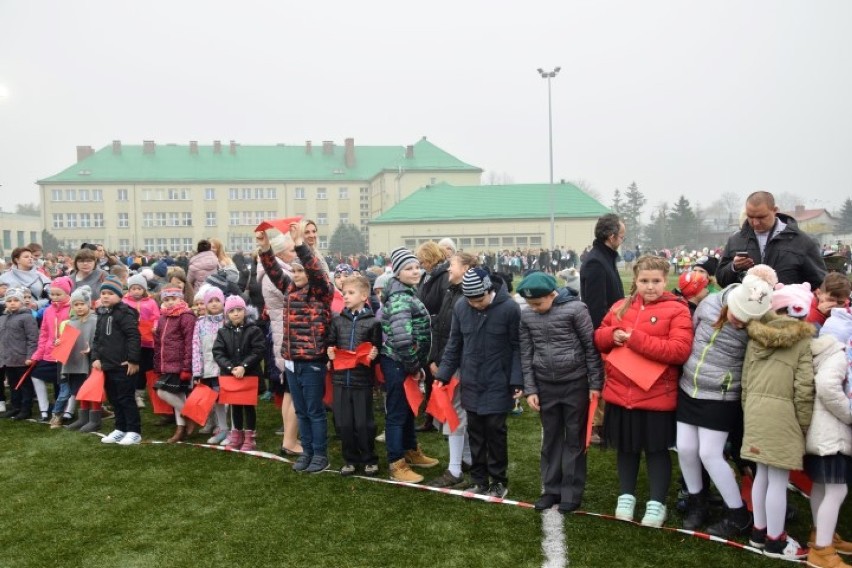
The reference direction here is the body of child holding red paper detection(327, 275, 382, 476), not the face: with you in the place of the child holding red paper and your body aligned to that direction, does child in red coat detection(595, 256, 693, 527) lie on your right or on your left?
on your left

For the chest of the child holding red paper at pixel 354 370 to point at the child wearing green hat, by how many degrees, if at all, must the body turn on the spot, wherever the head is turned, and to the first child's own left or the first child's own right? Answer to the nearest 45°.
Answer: approximately 45° to the first child's own left

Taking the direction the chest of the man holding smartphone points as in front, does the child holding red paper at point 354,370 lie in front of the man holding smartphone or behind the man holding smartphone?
in front

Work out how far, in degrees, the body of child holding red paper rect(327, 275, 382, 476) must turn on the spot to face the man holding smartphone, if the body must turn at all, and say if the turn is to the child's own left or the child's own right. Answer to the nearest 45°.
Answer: approximately 90° to the child's own left

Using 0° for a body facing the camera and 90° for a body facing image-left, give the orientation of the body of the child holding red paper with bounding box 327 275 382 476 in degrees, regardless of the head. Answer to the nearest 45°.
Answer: approximately 0°

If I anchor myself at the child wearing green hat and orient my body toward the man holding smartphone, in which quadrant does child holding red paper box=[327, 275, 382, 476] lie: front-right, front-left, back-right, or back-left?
back-left

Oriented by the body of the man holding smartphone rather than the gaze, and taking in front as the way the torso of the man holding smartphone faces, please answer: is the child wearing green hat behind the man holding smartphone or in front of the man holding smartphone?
in front

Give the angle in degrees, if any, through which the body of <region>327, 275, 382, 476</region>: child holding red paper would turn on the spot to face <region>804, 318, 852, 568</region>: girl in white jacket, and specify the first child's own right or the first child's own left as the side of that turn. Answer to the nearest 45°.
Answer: approximately 45° to the first child's own left

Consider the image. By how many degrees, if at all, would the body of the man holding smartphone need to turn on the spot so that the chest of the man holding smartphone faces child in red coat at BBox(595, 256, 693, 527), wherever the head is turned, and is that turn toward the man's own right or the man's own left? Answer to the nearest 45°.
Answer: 0° — they already face them
